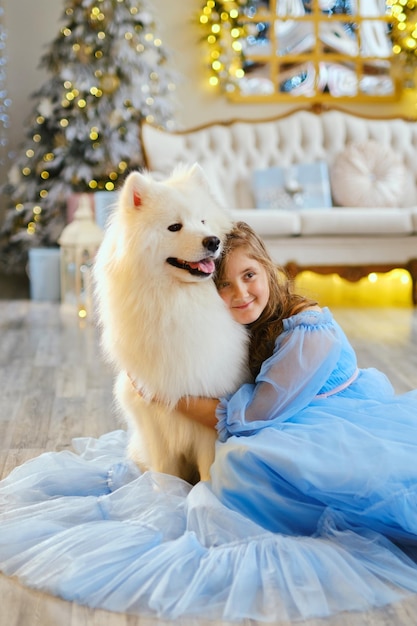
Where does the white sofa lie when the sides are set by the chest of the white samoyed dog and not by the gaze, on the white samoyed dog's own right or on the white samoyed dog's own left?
on the white samoyed dog's own left

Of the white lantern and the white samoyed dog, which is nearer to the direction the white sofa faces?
the white samoyed dog

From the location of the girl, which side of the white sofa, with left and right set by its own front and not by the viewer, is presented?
front

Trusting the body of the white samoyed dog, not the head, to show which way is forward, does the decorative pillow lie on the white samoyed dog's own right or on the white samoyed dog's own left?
on the white samoyed dog's own left

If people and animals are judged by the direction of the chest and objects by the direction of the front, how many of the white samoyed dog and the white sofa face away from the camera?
0

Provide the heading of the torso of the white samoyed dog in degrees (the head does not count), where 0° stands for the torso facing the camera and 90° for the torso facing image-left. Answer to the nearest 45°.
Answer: approximately 315°

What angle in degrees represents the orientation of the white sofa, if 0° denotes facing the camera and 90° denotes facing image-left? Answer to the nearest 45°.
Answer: approximately 0°

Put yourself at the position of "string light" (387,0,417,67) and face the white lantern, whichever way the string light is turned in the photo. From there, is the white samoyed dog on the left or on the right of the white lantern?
left
